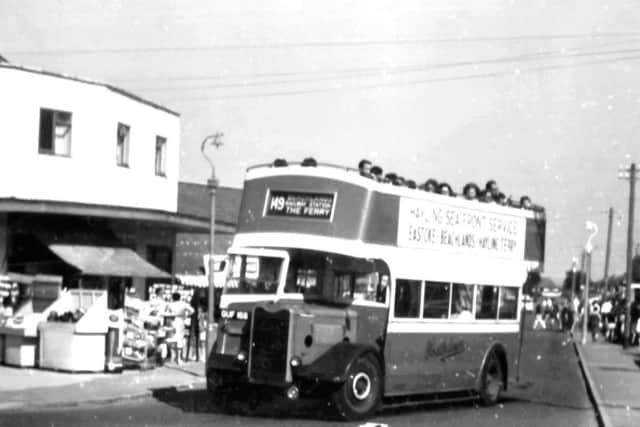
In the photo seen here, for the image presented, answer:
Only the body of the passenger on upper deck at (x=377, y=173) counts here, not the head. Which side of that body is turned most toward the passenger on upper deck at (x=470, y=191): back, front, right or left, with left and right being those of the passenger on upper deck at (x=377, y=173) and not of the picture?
back

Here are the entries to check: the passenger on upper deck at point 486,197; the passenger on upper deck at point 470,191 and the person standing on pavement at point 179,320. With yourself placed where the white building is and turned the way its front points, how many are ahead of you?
3

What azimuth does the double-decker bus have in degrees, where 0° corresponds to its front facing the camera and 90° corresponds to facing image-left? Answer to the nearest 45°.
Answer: approximately 45°

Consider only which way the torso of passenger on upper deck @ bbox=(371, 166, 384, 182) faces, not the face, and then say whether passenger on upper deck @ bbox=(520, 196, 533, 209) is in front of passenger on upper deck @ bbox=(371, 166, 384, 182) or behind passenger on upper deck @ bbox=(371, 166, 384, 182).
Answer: behind

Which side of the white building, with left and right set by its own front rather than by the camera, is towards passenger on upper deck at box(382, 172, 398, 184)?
front

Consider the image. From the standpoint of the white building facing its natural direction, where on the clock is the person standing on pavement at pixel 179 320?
The person standing on pavement is roughly at 10 o'clock from the white building.

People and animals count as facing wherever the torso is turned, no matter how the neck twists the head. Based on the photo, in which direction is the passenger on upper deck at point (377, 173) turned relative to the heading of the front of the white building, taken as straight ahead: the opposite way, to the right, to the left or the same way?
to the right

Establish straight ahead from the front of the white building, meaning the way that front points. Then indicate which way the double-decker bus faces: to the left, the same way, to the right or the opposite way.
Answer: to the right

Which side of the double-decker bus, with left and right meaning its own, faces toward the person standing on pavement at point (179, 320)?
right
